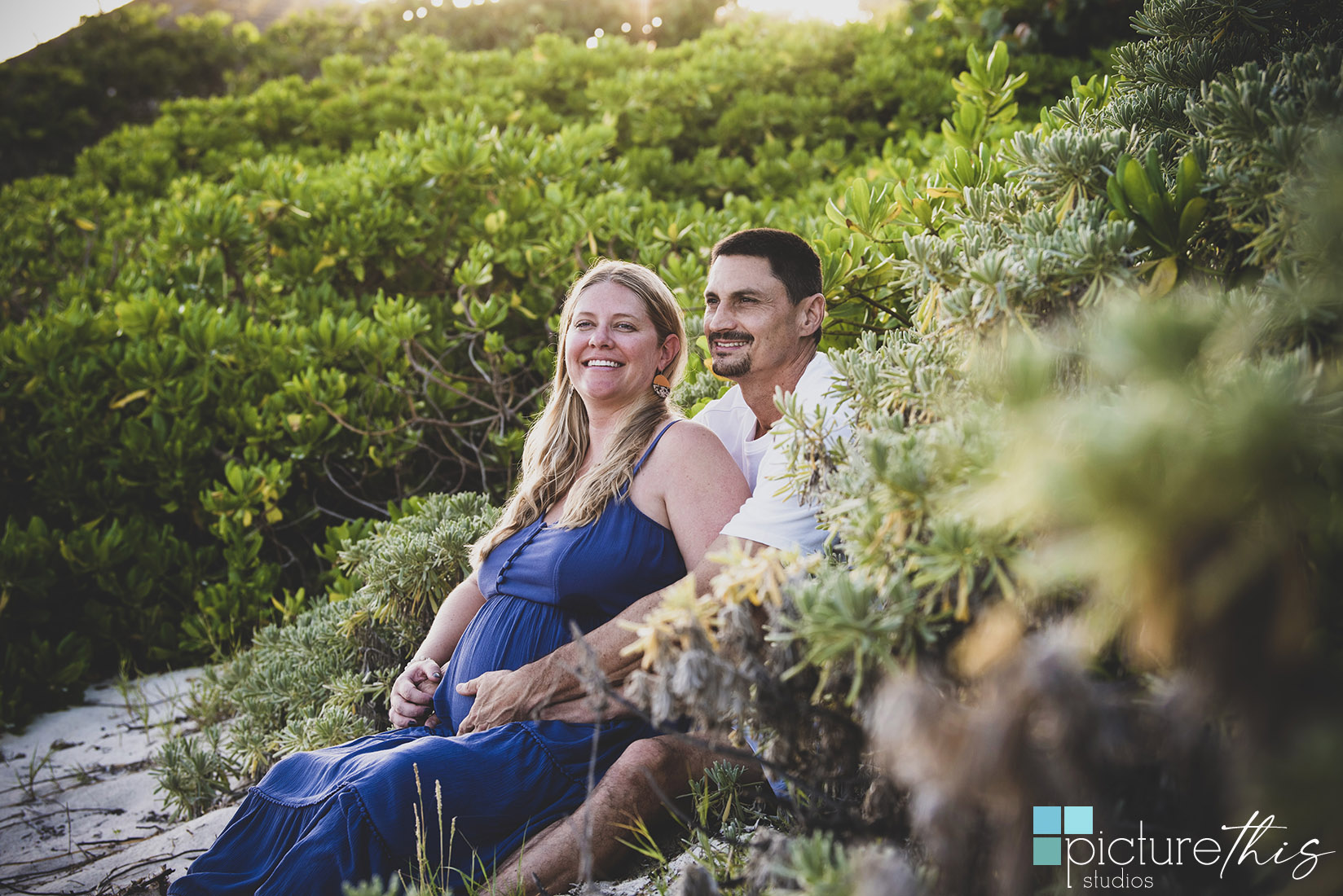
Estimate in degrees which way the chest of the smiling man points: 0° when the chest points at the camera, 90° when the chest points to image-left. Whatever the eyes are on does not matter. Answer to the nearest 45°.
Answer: approximately 45°

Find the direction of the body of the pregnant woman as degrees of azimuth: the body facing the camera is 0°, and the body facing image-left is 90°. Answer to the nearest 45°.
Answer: approximately 45°
